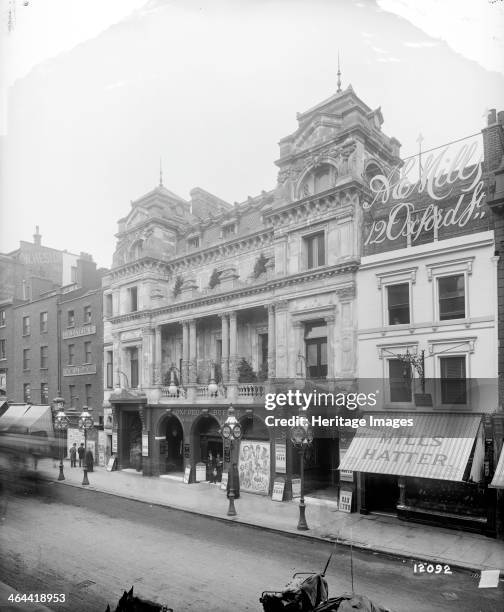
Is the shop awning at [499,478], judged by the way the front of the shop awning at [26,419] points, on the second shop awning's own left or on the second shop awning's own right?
on the second shop awning's own left

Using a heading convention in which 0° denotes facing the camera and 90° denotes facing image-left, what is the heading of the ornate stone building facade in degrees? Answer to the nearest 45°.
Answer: approximately 45°

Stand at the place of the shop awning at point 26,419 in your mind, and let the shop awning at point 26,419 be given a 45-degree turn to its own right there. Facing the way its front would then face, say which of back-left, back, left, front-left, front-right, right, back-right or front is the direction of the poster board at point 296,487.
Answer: back-left

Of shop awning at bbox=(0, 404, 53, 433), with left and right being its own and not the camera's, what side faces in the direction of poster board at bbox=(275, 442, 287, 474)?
left

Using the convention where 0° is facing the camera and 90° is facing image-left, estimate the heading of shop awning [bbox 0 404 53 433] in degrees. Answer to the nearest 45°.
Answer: approximately 45°

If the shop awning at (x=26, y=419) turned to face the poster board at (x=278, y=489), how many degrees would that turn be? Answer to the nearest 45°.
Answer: approximately 90° to its left

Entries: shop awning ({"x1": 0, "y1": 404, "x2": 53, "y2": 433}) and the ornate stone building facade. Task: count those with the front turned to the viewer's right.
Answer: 0
